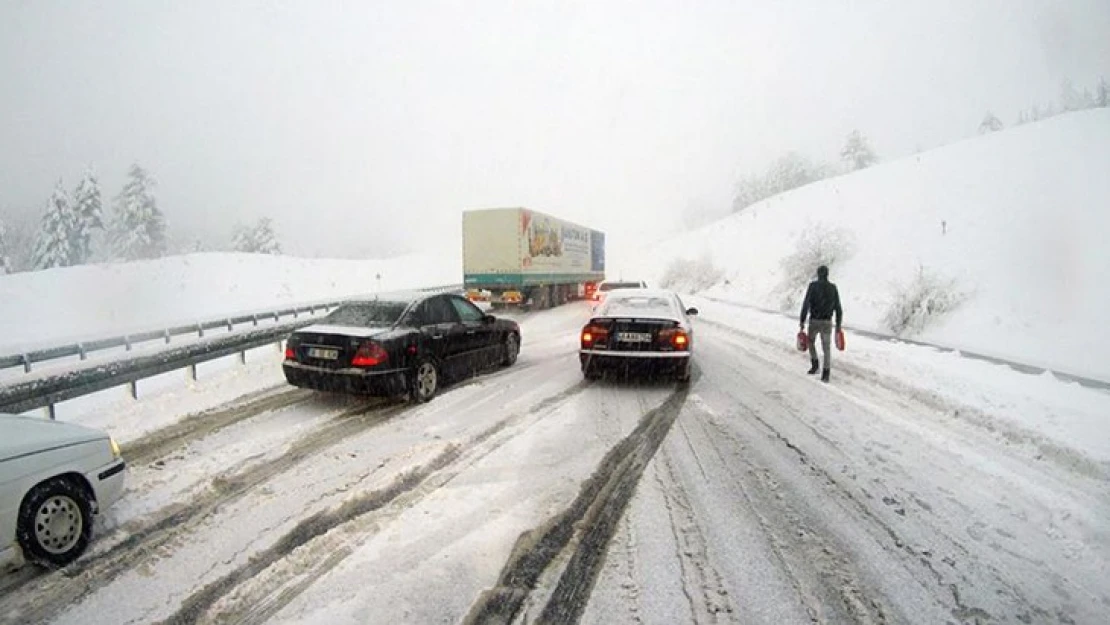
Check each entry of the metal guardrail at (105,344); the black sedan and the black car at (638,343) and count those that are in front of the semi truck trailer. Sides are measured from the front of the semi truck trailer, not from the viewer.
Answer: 0

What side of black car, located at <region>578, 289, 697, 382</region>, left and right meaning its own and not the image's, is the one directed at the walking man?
right

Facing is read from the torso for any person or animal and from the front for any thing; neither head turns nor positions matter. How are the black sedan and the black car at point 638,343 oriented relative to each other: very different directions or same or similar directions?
same or similar directions

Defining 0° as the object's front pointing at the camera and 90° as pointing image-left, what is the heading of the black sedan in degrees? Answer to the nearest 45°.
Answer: approximately 225°

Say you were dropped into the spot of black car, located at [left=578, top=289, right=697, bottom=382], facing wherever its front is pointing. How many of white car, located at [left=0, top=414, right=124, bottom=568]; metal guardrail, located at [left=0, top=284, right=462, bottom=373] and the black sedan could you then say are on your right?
0

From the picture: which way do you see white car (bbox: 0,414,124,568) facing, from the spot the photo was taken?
facing away from the viewer and to the right of the viewer

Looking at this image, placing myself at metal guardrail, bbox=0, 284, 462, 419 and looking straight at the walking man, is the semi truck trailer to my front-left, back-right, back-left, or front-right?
front-left

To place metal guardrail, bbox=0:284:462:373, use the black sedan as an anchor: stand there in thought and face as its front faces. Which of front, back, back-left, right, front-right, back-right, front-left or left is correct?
left

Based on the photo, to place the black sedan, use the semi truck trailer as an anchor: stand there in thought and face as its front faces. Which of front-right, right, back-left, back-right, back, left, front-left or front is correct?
back-right

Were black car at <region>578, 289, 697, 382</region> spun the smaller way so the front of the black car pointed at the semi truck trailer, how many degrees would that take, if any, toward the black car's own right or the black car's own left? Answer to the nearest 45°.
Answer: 0° — it already faces it

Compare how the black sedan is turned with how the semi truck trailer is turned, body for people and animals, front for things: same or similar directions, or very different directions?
same or similar directions

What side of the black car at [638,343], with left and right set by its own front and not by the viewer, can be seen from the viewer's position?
back

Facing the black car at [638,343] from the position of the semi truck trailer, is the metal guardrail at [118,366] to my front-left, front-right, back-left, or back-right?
front-right

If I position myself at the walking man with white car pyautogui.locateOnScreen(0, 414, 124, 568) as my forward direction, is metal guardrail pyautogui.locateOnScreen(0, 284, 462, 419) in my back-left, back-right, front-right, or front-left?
front-right

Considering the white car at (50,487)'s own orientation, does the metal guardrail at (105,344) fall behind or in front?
in front

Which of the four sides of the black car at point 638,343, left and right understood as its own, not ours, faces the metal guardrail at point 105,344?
left

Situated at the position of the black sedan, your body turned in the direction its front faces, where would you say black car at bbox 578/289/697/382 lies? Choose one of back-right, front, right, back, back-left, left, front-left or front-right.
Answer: front-right
